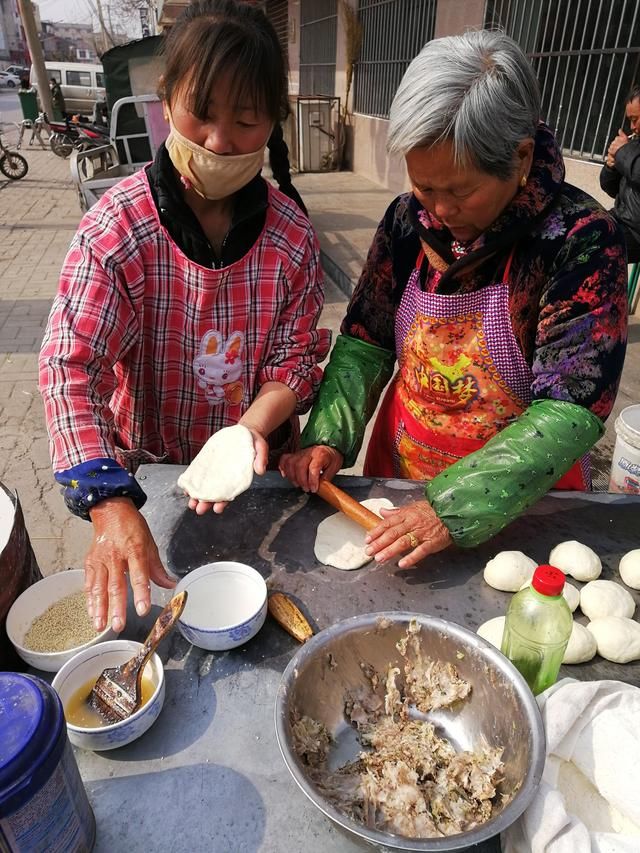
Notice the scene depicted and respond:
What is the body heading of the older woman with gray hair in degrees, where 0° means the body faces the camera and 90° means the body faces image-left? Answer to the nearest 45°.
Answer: approximately 45°

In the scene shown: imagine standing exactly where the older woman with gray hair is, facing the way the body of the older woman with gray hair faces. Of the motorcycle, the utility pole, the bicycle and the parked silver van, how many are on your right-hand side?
4

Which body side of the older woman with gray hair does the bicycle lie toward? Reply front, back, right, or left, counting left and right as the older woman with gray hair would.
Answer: right

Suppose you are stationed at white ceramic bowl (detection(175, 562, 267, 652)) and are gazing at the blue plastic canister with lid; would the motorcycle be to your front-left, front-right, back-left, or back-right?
back-right

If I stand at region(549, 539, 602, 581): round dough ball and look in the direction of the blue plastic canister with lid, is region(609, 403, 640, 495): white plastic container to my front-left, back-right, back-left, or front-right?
back-right

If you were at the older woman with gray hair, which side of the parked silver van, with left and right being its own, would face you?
right

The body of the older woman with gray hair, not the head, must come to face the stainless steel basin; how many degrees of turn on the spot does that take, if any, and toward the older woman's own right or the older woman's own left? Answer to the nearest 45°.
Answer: approximately 45° to the older woman's own left

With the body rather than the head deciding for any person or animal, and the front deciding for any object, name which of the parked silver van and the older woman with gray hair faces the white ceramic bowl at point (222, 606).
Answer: the older woman with gray hair

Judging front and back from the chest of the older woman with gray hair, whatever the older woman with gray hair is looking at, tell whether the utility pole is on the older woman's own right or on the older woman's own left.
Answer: on the older woman's own right
